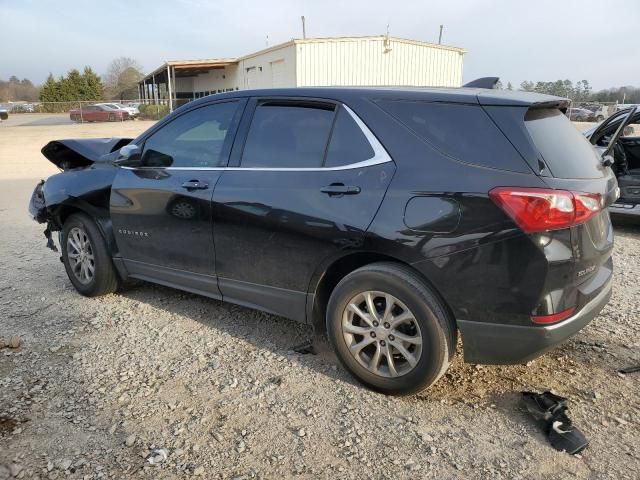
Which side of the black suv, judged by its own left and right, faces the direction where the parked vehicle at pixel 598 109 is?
right

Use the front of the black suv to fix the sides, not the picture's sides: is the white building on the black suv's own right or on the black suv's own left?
on the black suv's own right

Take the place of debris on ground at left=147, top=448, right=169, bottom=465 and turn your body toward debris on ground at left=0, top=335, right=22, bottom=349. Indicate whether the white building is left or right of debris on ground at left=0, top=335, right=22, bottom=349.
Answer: right

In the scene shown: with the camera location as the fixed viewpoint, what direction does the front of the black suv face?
facing away from the viewer and to the left of the viewer

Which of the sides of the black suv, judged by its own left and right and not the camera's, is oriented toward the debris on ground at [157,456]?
left

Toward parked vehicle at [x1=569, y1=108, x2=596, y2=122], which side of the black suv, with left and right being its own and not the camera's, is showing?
right

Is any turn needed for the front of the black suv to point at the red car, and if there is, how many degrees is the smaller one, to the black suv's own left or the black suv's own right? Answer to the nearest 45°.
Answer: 0° — it already faces it

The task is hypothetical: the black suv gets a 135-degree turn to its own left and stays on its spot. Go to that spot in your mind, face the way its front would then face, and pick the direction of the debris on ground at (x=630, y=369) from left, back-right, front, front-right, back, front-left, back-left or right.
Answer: left
